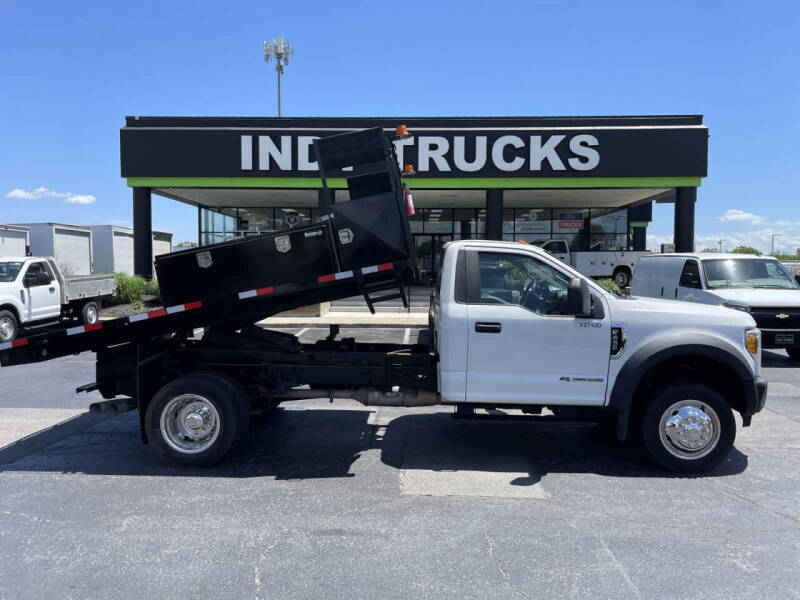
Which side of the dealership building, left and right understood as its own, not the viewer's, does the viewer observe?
front

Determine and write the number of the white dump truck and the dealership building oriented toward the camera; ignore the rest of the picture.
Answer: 1

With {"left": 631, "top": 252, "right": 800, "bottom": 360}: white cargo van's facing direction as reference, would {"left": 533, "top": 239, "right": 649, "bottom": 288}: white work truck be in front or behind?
behind

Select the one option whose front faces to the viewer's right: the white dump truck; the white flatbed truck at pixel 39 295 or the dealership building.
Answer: the white dump truck

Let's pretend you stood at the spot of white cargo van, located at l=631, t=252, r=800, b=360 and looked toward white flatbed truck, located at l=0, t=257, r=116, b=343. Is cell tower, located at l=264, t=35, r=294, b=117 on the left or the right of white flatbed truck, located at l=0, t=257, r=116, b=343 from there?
right

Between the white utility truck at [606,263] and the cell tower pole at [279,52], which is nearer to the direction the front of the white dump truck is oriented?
the white utility truck

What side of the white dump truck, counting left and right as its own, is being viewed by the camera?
right

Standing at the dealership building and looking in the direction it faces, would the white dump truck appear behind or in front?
in front

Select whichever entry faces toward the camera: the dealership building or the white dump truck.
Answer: the dealership building

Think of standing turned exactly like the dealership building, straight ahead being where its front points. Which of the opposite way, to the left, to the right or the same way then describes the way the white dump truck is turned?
to the left

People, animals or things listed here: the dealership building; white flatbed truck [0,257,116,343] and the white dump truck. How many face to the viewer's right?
1

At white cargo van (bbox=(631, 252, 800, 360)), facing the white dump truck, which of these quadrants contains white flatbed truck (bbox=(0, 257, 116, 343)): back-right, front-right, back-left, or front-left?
front-right

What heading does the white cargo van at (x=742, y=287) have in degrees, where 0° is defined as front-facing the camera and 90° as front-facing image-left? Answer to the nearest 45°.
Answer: approximately 315°

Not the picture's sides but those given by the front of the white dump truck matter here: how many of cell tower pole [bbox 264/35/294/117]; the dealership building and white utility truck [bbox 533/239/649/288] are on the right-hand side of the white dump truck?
0

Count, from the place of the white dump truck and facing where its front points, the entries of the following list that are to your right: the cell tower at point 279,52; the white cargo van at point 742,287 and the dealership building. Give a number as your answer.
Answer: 0

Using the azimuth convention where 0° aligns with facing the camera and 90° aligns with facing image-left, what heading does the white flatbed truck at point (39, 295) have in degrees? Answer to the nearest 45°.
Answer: approximately 45°
